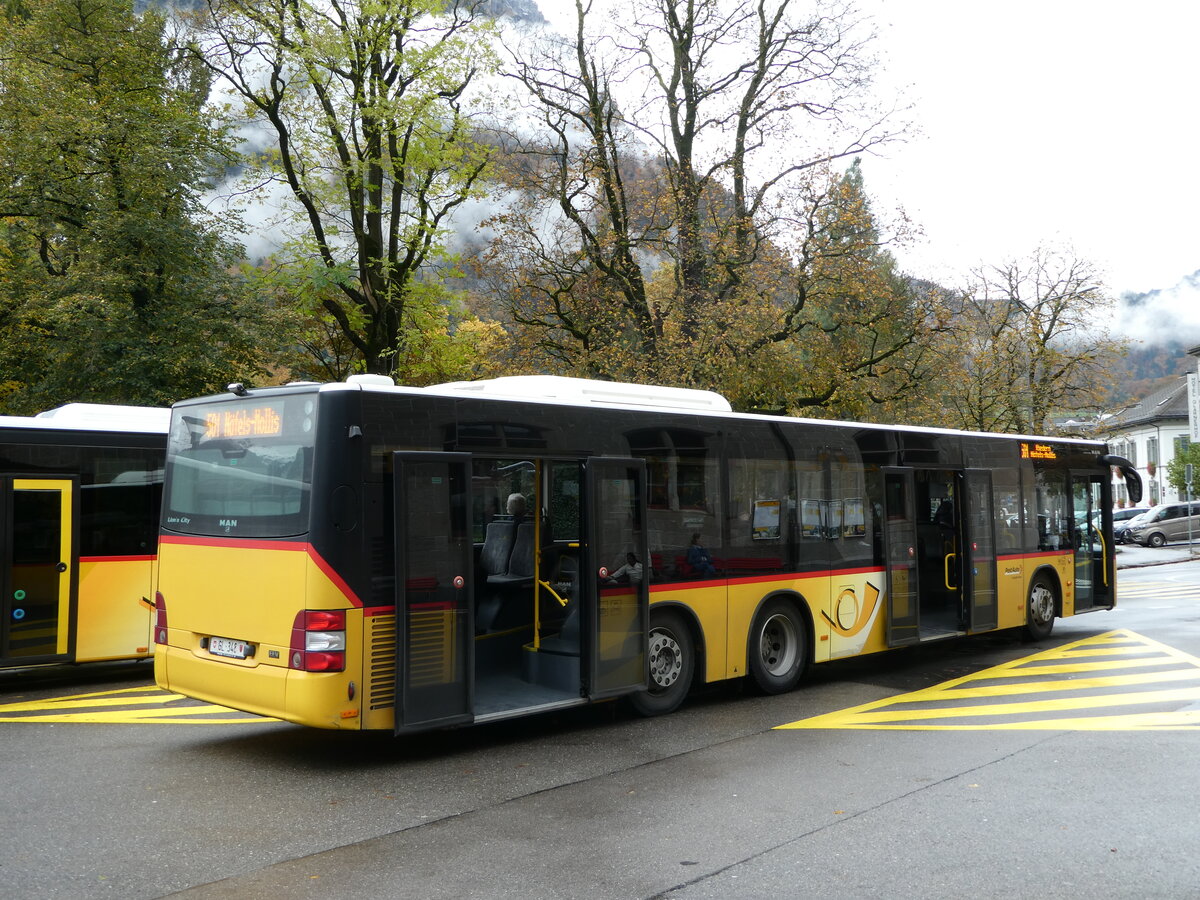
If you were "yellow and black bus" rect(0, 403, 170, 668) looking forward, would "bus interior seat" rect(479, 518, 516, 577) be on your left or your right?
on your right

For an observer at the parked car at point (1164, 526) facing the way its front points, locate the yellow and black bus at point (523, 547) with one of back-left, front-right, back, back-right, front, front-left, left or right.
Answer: front-left

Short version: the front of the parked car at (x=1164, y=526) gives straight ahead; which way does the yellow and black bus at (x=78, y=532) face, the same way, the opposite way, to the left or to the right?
the opposite way

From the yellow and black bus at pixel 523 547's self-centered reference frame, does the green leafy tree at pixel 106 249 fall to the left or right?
on its left

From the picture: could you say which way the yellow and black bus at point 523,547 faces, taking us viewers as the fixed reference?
facing away from the viewer and to the right of the viewer

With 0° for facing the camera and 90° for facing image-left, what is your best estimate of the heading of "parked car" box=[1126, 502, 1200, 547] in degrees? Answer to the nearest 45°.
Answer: approximately 45°

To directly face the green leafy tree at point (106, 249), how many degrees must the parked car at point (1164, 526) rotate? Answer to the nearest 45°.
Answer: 0° — it already faces it

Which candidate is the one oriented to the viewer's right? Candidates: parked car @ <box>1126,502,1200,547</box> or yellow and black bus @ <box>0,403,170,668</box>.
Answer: the yellow and black bus

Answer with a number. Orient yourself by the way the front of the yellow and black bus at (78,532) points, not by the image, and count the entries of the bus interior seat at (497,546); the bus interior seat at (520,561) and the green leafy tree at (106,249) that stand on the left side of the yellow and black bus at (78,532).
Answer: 1

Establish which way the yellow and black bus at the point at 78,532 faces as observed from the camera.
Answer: facing to the right of the viewer

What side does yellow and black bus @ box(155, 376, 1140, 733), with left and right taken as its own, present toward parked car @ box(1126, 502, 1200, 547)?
front
